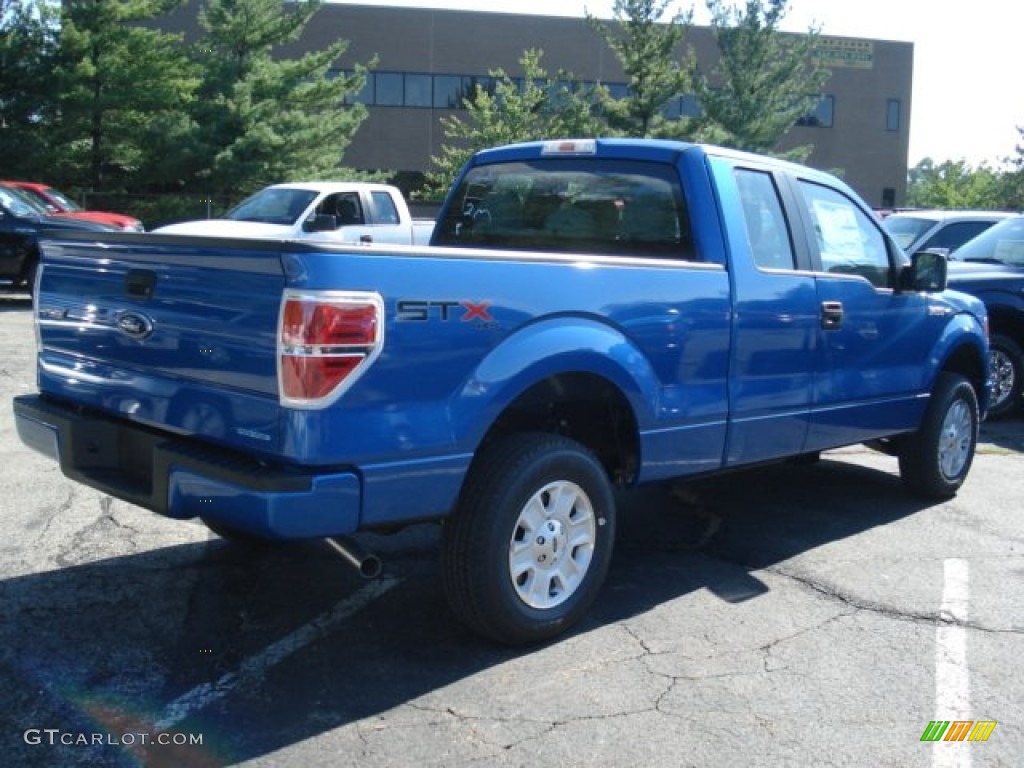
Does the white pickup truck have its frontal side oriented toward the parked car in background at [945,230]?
no

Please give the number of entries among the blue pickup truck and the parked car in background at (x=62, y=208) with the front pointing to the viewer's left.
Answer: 0

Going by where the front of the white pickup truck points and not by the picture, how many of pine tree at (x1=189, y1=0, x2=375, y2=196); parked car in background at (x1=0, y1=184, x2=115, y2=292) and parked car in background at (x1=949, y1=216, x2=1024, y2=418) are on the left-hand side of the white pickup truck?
1

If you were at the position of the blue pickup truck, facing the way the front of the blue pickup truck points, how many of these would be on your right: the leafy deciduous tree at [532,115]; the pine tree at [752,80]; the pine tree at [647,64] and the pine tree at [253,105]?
0

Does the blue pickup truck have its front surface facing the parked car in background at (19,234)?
no

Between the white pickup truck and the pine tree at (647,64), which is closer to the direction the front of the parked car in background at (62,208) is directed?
the white pickup truck

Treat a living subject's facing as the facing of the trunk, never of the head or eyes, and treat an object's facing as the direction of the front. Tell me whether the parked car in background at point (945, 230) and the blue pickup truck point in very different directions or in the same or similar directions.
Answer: very different directions

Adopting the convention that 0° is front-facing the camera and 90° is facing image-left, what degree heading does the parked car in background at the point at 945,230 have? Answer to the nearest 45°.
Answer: approximately 45°

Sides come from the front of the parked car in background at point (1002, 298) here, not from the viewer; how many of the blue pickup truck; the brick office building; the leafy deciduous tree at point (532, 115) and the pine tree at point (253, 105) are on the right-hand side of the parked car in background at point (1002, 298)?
3

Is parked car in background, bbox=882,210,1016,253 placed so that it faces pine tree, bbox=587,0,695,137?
no

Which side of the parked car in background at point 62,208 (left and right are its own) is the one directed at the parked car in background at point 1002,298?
front

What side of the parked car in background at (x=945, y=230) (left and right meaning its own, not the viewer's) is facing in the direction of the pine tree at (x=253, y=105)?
right

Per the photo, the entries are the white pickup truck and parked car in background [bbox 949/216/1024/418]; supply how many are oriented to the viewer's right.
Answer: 0

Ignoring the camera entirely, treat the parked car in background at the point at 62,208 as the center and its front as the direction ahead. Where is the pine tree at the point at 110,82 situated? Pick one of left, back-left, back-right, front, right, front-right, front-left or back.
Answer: back-left

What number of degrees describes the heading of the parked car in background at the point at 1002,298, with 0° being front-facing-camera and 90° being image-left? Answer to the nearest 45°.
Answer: approximately 45°

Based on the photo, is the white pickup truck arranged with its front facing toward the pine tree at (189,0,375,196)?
no

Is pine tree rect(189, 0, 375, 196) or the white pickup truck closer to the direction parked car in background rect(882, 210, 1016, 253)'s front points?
the white pickup truck
